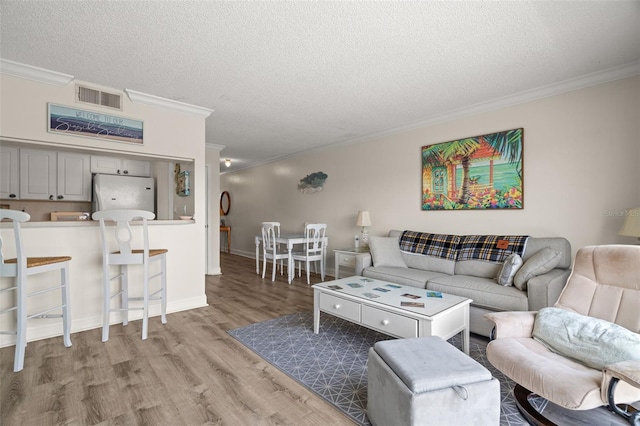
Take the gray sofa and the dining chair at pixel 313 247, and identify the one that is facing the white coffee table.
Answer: the gray sofa

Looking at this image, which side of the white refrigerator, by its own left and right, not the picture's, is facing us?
front

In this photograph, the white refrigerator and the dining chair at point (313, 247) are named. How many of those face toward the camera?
1

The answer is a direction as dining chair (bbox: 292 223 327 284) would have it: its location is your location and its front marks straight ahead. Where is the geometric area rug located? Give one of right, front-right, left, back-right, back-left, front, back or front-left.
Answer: back-left

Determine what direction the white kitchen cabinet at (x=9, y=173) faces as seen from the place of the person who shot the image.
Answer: facing the viewer

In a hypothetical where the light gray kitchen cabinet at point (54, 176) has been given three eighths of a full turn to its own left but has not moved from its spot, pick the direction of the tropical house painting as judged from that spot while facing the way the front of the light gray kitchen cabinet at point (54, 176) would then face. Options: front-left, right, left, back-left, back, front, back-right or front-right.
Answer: right

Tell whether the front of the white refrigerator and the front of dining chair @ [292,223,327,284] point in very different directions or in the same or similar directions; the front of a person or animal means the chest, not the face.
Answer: very different directions

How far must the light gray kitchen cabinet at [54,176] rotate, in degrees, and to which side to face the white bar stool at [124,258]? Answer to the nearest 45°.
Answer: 0° — it already faces it

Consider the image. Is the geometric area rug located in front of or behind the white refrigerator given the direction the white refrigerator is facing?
in front

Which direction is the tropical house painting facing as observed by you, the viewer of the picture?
facing the viewer and to the left of the viewer

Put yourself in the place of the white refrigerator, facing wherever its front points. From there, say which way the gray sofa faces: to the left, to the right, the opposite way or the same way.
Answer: to the right

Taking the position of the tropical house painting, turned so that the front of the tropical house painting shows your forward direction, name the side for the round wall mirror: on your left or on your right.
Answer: on your right

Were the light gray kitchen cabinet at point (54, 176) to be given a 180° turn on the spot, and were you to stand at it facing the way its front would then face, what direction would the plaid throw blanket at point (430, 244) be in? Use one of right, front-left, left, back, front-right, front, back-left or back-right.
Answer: back-right

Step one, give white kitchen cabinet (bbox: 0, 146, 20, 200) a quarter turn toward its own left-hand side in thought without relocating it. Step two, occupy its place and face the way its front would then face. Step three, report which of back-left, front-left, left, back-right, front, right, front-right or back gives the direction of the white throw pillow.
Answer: front-right

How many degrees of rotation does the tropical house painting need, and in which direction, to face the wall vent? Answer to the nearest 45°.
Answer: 0° — it already faces it

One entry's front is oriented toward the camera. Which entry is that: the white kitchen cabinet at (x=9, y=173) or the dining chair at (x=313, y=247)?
the white kitchen cabinet
